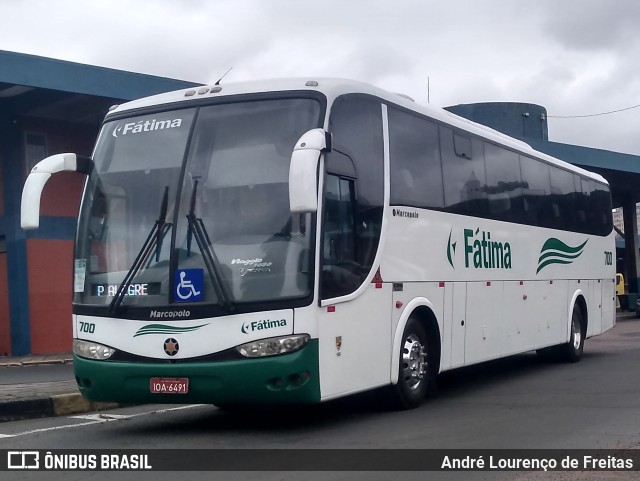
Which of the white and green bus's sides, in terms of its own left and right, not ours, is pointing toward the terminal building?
right

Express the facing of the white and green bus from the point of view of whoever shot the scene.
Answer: facing the viewer and to the left of the viewer
